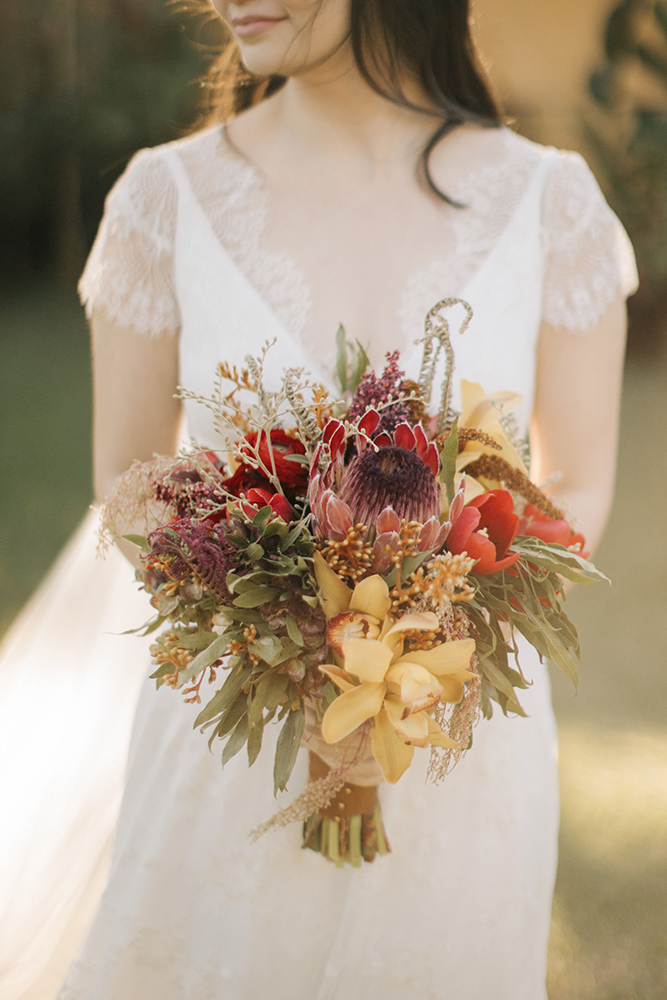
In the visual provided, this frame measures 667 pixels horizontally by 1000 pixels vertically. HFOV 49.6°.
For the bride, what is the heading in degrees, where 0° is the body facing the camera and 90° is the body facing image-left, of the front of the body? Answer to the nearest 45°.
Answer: approximately 0°
